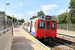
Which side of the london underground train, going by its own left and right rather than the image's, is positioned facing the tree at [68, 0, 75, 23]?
left
